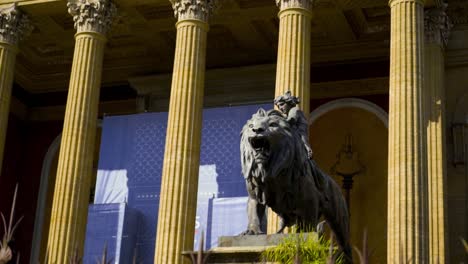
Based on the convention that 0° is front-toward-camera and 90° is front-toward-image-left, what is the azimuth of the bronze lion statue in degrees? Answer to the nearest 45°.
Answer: approximately 45°

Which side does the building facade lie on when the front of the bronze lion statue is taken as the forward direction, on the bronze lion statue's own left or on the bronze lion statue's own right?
on the bronze lion statue's own right
